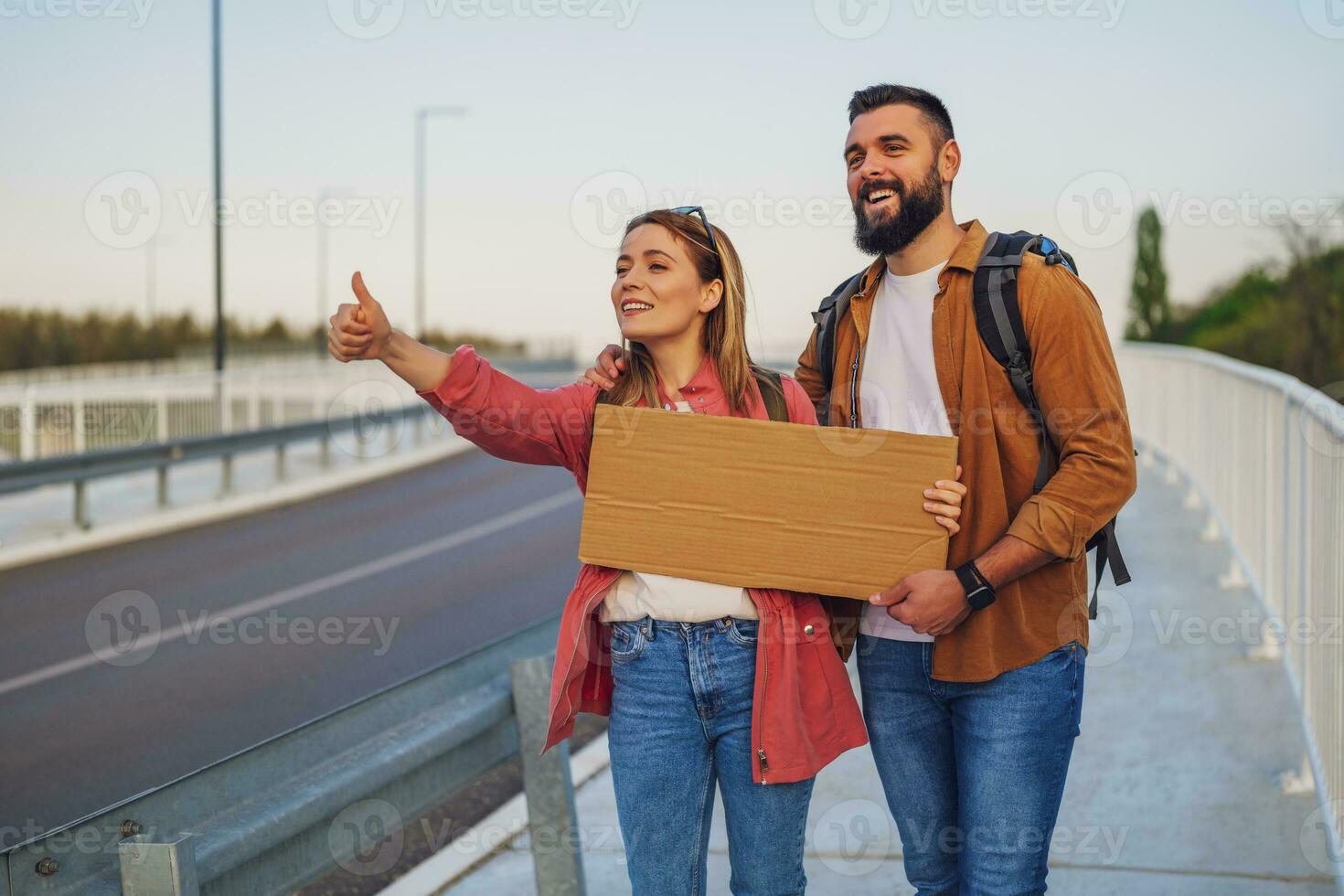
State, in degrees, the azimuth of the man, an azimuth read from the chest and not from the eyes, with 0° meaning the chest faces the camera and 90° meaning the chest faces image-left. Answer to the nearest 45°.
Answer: approximately 45°

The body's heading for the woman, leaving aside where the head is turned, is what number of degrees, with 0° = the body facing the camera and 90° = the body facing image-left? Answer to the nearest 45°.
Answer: approximately 0°

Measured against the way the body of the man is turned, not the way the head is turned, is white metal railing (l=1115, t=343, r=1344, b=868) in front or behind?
behind

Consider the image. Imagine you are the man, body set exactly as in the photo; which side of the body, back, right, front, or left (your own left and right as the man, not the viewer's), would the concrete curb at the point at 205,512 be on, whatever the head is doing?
right
